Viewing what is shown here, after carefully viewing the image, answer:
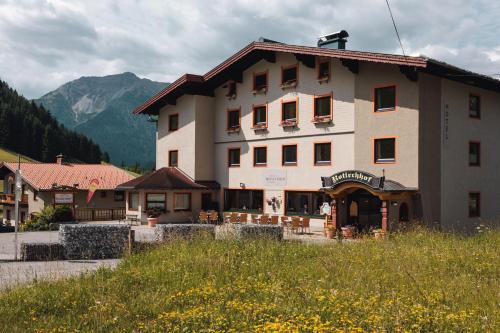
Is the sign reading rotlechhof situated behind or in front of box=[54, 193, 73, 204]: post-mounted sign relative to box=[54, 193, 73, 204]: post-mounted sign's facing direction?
in front

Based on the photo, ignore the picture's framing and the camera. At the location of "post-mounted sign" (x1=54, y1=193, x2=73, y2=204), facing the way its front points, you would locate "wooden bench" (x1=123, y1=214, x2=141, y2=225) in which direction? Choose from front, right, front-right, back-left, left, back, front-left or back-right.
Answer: front-left

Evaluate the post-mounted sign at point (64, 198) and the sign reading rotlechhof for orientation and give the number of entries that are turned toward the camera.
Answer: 2

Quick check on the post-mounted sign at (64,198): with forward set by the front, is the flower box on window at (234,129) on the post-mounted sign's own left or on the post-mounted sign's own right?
on the post-mounted sign's own left

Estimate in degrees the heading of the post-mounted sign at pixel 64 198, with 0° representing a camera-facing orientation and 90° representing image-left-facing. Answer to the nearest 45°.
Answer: approximately 0°
